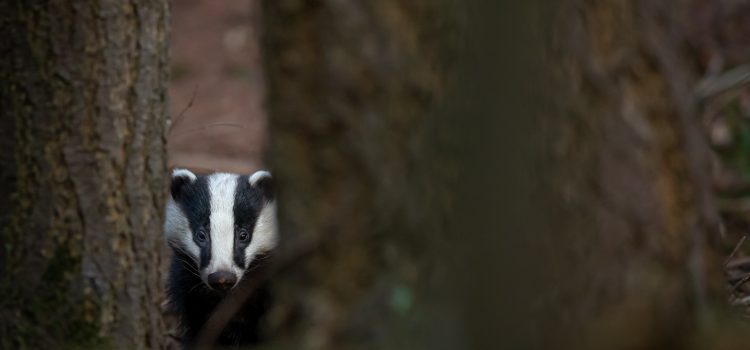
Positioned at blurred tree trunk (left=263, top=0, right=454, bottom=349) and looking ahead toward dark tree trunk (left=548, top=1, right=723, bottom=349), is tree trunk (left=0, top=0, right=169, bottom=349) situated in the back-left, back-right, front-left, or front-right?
back-left

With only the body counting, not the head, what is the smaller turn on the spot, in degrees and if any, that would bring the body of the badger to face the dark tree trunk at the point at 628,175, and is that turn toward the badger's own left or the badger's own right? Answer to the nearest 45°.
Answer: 0° — it already faces it

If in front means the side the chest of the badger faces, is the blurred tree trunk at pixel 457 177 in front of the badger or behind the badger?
in front

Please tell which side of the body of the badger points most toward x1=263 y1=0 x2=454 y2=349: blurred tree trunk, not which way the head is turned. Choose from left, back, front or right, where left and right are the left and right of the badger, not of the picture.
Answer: front

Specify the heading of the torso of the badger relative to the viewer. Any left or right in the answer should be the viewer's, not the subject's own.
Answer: facing the viewer

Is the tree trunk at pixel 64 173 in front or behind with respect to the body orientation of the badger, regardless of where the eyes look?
in front
